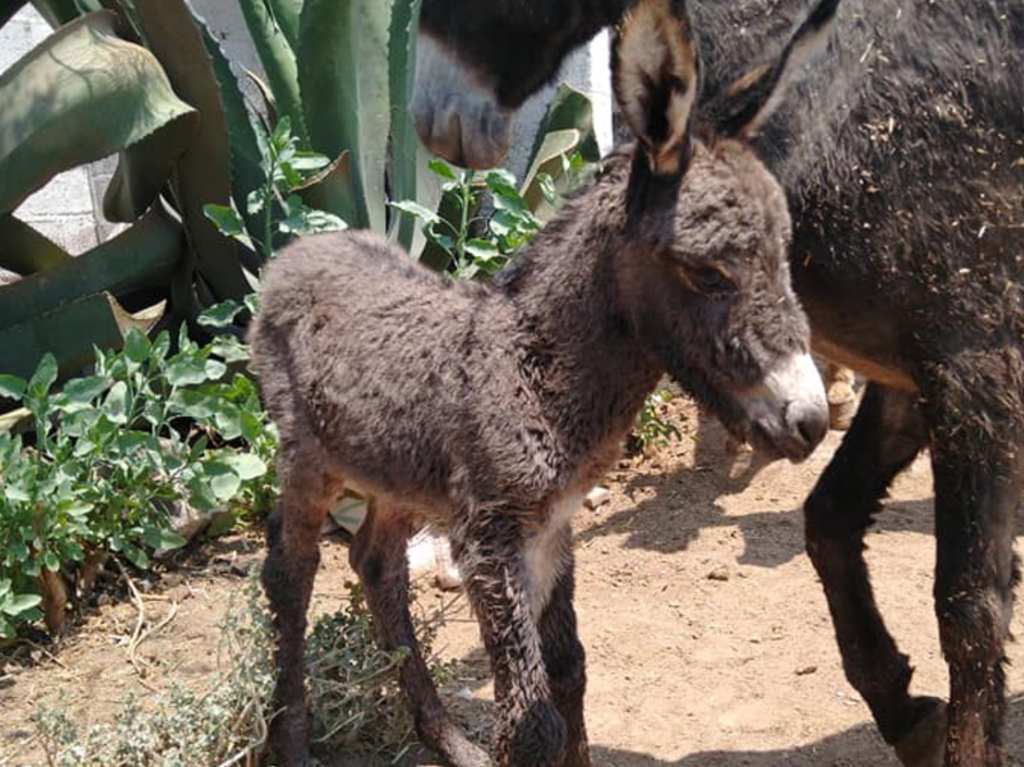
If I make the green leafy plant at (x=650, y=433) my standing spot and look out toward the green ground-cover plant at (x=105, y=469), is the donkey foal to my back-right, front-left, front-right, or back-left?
front-left

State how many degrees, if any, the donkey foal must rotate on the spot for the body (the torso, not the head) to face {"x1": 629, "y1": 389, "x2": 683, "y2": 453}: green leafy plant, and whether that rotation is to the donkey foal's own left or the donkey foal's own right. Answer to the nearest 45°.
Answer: approximately 135° to the donkey foal's own left

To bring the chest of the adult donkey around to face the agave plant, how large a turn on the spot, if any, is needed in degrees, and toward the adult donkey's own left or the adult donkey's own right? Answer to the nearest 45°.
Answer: approximately 45° to the adult donkey's own right

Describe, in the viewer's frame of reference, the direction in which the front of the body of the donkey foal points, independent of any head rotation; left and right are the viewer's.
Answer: facing the viewer and to the right of the viewer

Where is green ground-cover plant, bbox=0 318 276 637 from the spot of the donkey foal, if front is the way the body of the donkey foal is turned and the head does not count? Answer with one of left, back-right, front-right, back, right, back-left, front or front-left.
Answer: back

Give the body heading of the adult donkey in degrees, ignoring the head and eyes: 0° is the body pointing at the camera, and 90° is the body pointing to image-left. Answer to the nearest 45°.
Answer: approximately 90°

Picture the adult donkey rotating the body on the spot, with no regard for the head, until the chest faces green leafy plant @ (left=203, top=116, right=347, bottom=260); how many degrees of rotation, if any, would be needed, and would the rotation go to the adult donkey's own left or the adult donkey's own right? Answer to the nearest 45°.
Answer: approximately 45° to the adult donkey's own right

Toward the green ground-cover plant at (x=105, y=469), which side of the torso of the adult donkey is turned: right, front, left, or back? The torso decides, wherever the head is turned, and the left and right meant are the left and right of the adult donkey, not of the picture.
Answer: front

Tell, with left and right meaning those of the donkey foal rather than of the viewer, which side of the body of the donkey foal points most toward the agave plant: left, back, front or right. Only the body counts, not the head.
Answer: back
